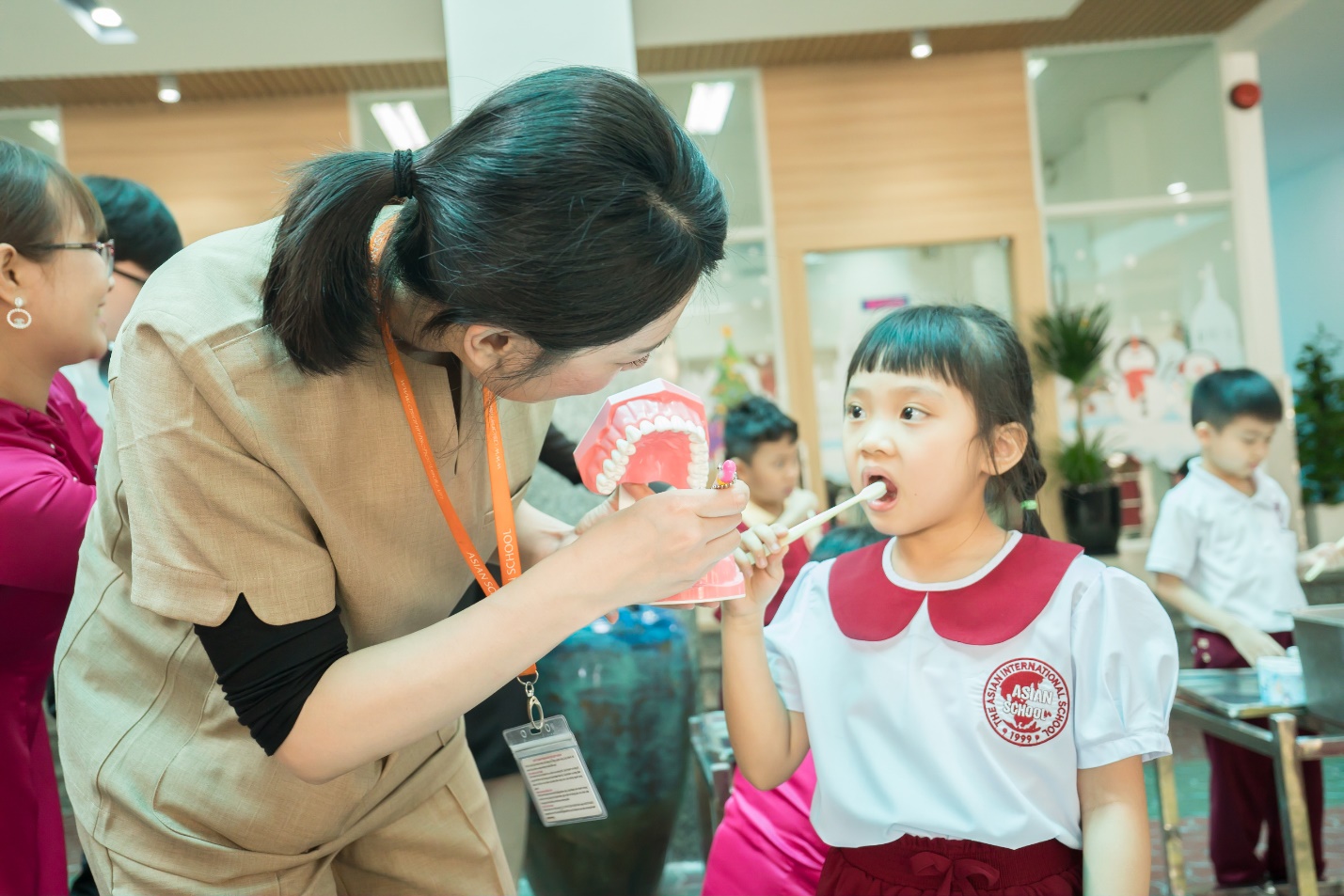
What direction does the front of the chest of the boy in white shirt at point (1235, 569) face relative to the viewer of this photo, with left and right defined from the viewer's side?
facing the viewer and to the right of the viewer

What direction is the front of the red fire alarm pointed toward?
toward the camera

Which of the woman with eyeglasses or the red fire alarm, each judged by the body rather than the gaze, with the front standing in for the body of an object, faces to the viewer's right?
the woman with eyeglasses

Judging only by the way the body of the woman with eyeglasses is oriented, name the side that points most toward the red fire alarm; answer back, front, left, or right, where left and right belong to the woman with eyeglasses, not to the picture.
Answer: front

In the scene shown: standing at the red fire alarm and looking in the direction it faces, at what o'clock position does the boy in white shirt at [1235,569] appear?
The boy in white shirt is roughly at 12 o'clock from the red fire alarm.

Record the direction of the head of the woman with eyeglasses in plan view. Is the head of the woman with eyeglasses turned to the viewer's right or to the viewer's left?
to the viewer's right

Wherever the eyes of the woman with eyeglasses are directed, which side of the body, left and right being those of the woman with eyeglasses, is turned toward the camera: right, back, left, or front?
right

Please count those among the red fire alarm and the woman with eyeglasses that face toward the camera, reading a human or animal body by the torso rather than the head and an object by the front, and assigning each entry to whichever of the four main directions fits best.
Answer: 1
